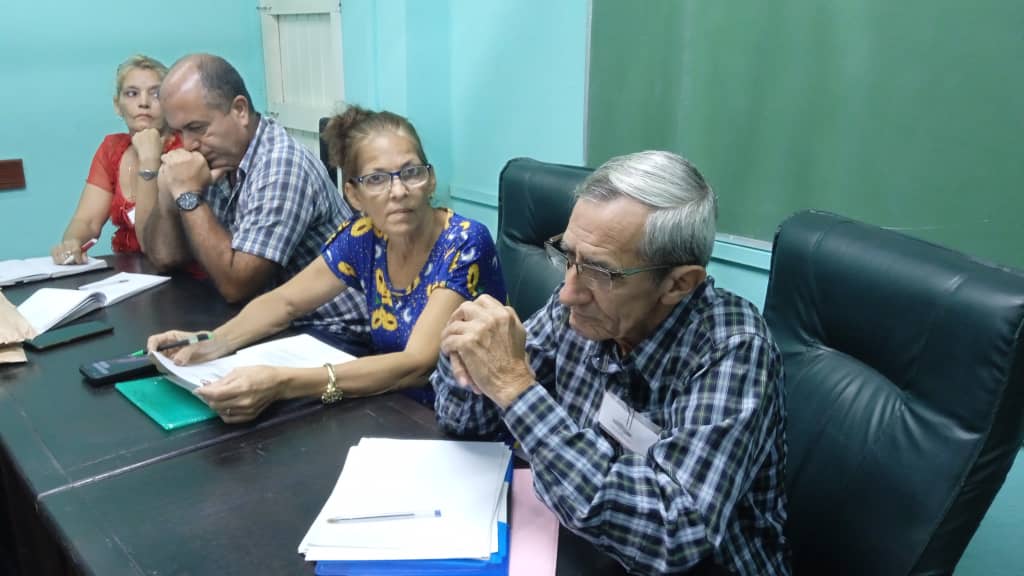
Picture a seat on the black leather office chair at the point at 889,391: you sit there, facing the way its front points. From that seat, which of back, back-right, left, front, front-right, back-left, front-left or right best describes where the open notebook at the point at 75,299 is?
front-right

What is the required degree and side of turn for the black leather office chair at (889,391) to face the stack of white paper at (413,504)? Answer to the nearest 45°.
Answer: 0° — it already faces it

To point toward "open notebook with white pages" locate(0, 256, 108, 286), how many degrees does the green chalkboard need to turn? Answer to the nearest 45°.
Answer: approximately 45° to its right

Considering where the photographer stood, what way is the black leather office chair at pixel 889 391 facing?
facing the viewer and to the left of the viewer

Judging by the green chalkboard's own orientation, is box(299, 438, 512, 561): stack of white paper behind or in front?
in front

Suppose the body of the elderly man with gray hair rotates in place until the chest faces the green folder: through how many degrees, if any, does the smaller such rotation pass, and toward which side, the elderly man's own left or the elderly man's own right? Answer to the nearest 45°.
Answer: approximately 45° to the elderly man's own right

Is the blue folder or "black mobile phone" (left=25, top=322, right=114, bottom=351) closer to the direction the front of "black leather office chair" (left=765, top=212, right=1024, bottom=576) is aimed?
the blue folder

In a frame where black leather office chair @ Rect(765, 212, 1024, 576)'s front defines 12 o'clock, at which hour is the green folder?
The green folder is roughly at 1 o'clock from the black leather office chair.

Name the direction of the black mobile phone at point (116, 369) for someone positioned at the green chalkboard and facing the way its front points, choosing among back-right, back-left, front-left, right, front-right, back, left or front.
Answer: front

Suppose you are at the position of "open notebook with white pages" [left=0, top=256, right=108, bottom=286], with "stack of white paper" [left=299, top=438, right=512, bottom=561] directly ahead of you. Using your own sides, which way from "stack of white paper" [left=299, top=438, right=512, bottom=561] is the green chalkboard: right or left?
left

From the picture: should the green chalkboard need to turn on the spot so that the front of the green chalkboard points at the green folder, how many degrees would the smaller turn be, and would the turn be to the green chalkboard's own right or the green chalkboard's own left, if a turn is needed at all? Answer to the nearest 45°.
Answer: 0° — it already faces it

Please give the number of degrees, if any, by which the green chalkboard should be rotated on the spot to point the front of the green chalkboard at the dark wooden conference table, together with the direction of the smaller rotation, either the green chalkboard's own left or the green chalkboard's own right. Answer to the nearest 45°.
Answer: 0° — it already faces it
